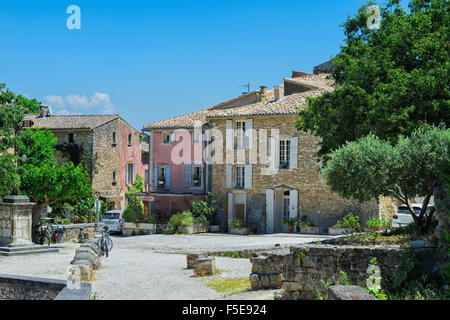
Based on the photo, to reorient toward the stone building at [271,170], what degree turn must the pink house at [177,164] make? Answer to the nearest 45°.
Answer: approximately 45° to its left

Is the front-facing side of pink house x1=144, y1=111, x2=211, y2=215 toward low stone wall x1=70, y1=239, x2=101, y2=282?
yes

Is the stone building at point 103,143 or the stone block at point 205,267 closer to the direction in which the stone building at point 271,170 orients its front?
the stone block

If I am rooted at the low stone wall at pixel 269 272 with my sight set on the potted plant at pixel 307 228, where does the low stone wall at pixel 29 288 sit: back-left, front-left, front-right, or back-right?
back-left

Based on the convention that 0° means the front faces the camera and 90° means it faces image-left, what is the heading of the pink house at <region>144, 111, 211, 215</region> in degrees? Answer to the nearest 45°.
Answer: approximately 0°

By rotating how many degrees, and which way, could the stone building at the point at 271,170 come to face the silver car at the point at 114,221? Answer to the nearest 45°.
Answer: approximately 90° to its right

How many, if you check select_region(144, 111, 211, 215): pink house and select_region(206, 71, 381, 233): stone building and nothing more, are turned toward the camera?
2

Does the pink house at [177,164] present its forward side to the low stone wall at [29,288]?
yes

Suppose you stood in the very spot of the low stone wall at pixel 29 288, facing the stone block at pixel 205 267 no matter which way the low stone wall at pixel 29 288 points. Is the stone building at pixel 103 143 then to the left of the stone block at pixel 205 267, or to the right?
left
